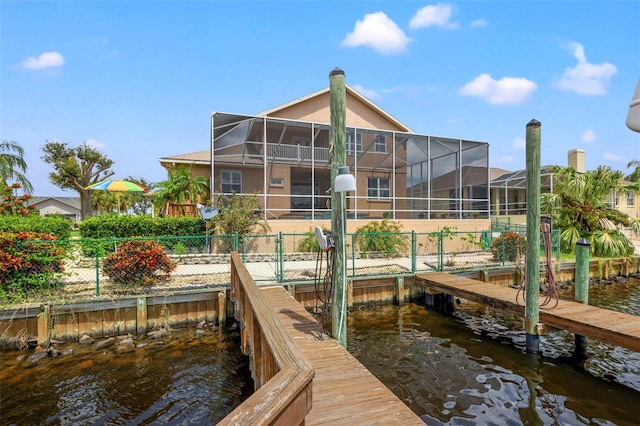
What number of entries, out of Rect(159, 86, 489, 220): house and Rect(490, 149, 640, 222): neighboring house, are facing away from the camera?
2

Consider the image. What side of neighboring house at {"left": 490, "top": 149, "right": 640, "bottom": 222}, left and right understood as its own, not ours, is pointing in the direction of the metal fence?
back

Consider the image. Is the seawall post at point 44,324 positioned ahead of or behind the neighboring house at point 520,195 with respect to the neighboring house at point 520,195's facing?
behind

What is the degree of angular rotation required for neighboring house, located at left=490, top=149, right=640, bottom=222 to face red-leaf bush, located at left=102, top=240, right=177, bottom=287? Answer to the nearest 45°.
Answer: approximately 180°

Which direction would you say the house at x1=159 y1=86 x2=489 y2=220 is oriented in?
away from the camera

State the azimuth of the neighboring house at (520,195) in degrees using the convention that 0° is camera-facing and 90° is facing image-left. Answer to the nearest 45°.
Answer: approximately 180°

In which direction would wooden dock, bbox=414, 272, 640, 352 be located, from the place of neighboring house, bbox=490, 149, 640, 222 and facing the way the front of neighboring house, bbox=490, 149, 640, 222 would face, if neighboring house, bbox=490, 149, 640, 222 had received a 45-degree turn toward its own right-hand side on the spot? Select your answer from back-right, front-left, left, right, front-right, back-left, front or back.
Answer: back-right

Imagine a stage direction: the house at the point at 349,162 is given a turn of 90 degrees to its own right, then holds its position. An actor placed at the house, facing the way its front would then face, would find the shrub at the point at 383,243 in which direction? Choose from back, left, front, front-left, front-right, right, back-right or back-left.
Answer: right

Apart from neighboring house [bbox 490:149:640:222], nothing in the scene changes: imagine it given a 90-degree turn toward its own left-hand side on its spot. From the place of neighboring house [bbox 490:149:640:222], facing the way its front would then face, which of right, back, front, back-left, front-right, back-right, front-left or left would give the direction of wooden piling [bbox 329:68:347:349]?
left

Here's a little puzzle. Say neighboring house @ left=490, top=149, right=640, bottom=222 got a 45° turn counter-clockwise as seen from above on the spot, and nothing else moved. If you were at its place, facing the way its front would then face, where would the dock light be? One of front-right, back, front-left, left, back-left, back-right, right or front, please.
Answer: back-left

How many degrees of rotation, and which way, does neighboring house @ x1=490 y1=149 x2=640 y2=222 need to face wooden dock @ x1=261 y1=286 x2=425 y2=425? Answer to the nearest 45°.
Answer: approximately 180°

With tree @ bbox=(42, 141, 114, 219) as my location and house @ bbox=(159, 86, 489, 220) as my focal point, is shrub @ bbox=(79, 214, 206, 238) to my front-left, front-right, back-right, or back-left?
front-right

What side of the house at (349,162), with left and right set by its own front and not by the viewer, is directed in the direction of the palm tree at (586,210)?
right
